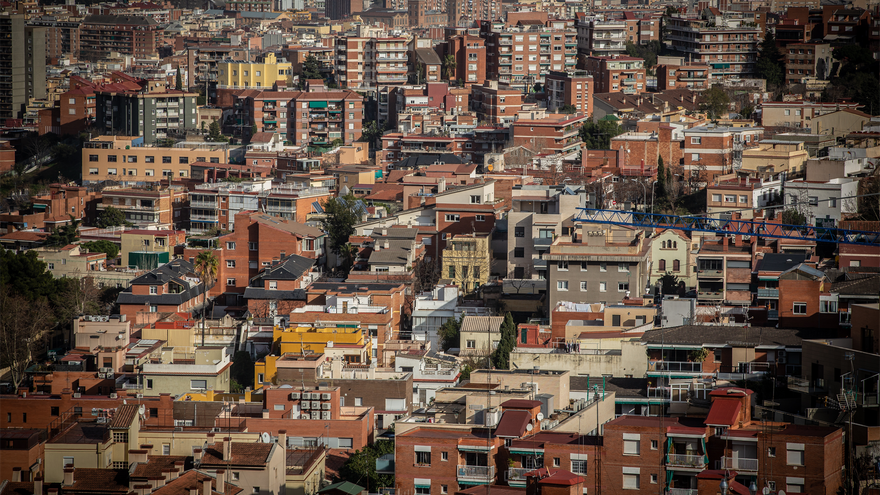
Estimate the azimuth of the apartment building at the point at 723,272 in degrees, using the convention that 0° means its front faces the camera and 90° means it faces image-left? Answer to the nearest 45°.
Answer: approximately 0°

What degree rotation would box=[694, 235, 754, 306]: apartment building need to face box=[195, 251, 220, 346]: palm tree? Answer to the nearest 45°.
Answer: approximately 90° to its right

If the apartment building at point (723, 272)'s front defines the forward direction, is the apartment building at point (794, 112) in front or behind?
behind

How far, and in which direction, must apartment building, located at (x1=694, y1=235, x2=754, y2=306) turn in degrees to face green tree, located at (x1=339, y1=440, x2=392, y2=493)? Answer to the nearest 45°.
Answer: approximately 45° to its right

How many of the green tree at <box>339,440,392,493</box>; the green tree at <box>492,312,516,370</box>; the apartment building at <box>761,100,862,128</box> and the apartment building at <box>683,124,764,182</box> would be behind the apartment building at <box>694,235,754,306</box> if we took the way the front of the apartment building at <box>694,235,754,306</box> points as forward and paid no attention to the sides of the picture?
2

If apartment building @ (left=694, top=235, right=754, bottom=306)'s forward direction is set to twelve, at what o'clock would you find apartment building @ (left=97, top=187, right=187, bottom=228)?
apartment building @ (left=97, top=187, right=187, bottom=228) is roughly at 4 o'clock from apartment building @ (left=694, top=235, right=754, bottom=306).

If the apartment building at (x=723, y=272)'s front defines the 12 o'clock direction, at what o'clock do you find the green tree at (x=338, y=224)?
The green tree is roughly at 4 o'clock from the apartment building.

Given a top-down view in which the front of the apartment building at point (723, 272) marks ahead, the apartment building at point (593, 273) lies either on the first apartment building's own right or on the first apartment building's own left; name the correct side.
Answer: on the first apartment building's own right

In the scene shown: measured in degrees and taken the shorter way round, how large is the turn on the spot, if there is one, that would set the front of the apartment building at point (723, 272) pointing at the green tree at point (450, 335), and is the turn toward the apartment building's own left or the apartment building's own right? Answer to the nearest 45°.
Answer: approximately 90° to the apartment building's own right

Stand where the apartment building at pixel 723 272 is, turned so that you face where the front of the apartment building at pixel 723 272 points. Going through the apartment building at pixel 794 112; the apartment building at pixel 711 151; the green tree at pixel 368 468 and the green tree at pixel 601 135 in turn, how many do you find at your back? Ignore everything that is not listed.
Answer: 3

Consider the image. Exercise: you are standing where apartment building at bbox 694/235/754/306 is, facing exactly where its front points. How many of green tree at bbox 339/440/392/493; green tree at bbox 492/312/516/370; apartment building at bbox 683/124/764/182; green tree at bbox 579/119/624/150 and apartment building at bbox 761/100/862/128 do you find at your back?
3

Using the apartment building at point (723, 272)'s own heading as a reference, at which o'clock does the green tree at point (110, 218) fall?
The green tree is roughly at 4 o'clock from the apartment building.

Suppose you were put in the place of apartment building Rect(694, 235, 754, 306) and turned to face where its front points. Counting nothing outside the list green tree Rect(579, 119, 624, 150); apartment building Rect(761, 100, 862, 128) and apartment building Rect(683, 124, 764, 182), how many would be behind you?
3

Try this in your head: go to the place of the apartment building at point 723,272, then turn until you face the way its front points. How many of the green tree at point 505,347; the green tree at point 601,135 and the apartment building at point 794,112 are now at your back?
2

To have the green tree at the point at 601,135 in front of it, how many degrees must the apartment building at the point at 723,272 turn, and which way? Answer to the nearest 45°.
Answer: approximately 180°
